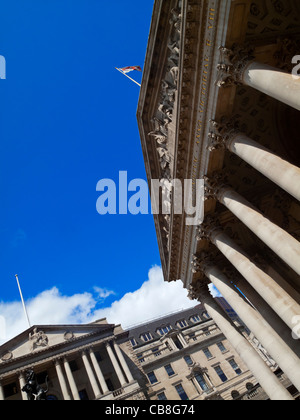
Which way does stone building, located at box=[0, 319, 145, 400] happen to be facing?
toward the camera

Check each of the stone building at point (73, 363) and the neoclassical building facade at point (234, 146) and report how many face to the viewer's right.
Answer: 0

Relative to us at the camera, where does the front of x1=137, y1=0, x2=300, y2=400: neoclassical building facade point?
facing the viewer and to the left of the viewer

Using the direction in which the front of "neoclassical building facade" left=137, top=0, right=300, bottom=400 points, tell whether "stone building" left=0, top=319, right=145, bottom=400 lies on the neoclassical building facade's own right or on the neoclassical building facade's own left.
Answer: on the neoclassical building facade's own right

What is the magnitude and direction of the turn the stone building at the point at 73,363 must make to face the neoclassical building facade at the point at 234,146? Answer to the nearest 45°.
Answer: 0° — it already faces it

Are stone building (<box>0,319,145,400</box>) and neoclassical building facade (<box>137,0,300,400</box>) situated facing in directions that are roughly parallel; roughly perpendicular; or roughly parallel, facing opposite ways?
roughly perpendicular
